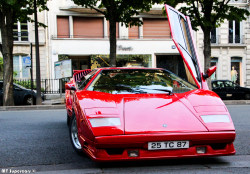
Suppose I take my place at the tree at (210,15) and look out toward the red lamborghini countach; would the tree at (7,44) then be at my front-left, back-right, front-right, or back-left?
front-right

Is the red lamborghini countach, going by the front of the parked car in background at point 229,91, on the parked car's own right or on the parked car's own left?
on the parked car's own right

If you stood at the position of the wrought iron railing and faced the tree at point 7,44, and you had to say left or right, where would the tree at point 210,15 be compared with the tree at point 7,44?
left

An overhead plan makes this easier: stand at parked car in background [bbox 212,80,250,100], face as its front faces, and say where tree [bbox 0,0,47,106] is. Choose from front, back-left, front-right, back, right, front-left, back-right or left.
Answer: back-right

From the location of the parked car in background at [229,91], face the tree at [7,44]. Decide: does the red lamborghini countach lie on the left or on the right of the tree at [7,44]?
left
